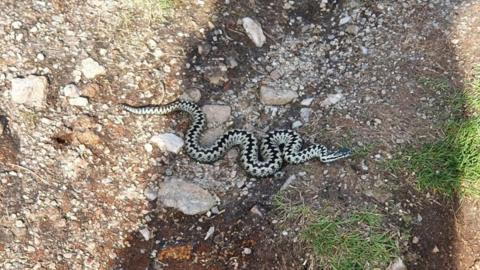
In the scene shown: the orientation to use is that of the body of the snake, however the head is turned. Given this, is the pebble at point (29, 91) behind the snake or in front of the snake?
behind

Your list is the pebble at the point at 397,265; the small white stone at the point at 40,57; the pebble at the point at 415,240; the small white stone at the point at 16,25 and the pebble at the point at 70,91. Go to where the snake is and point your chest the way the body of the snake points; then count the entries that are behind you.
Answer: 3

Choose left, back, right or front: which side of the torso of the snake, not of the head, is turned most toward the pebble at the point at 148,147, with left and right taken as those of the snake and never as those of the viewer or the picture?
back

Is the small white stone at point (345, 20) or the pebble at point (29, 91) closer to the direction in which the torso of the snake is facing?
the small white stone

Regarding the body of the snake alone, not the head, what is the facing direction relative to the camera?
to the viewer's right

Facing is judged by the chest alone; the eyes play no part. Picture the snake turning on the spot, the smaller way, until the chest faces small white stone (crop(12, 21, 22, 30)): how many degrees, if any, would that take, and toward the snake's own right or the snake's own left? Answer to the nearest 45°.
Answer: approximately 180°

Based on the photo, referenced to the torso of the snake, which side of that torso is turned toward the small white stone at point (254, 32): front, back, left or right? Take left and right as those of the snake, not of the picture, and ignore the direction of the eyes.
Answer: left

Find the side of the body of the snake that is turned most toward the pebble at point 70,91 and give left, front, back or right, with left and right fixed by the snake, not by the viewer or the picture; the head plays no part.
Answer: back

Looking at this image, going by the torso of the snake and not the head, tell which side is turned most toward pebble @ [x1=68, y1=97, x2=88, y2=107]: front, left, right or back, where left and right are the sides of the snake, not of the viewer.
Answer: back

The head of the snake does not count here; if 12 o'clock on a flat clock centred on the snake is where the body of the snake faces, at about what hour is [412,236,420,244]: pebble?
The pebble is roughly at 1 o'clock from the snake.

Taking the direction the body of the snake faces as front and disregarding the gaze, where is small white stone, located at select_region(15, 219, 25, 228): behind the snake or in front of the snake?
behind

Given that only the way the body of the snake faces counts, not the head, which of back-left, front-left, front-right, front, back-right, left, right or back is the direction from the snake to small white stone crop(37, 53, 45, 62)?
back

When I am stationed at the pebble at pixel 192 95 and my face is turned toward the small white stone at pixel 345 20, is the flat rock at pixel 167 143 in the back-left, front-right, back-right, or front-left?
back-right

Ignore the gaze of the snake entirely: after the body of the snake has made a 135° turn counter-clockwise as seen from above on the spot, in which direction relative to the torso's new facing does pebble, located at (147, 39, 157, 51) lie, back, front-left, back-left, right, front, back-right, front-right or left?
front

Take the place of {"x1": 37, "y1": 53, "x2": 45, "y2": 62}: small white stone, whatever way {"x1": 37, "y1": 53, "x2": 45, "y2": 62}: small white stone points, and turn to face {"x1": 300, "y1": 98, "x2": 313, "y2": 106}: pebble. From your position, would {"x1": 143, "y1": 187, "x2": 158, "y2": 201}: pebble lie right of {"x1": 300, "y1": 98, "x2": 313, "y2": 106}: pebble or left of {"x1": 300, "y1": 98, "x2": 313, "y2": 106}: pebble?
right
